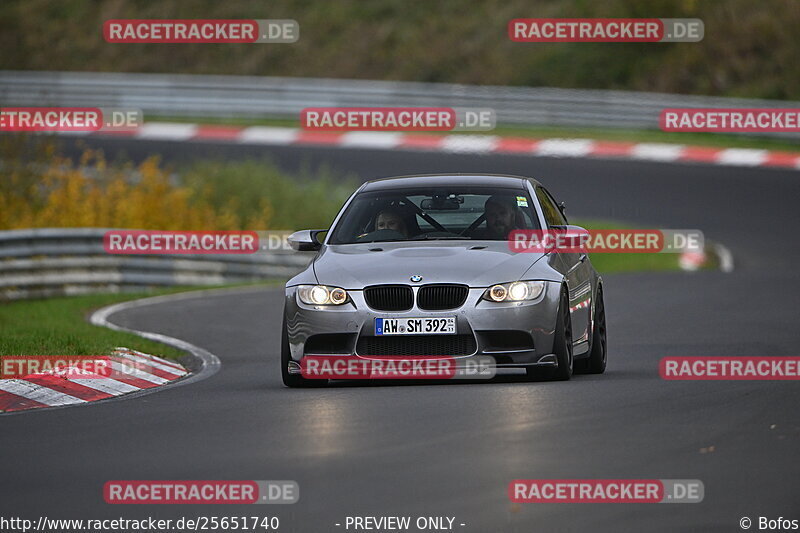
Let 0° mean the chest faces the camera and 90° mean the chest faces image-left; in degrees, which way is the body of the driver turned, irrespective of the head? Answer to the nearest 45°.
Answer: approximately 0°

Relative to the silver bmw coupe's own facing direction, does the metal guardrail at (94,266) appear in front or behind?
behind

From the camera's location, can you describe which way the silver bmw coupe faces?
facing the viewer

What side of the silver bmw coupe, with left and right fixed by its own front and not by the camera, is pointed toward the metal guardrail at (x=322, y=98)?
back

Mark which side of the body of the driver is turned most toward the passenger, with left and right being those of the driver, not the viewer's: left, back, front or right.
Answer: right

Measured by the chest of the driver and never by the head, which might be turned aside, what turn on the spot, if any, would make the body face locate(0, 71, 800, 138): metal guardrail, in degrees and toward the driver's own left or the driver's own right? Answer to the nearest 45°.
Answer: approximately 180°
